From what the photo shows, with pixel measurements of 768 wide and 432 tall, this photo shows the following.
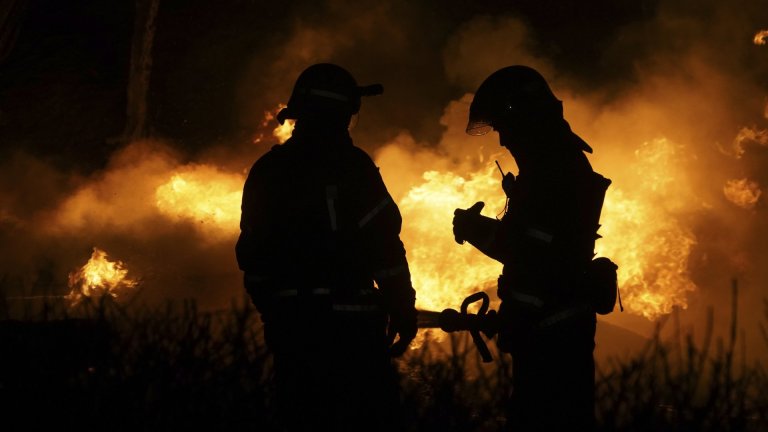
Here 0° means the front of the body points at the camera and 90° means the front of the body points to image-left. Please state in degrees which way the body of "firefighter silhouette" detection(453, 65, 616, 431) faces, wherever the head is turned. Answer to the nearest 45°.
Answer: approximately 90°

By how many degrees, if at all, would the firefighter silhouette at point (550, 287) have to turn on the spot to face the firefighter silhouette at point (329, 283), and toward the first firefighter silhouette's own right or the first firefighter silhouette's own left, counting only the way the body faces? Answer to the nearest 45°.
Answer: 0° — they already face them

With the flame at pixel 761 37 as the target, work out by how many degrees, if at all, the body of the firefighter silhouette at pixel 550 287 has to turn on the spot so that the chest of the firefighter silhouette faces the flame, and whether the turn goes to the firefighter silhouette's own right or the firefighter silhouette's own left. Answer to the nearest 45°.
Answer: approximately 90° to the firefighter silhouette's own right

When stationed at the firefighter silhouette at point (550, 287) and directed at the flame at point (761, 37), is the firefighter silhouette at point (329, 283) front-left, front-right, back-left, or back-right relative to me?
back-left

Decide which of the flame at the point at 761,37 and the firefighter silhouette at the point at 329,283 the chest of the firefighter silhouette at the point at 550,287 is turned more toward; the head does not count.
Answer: the firefighter silhouette
